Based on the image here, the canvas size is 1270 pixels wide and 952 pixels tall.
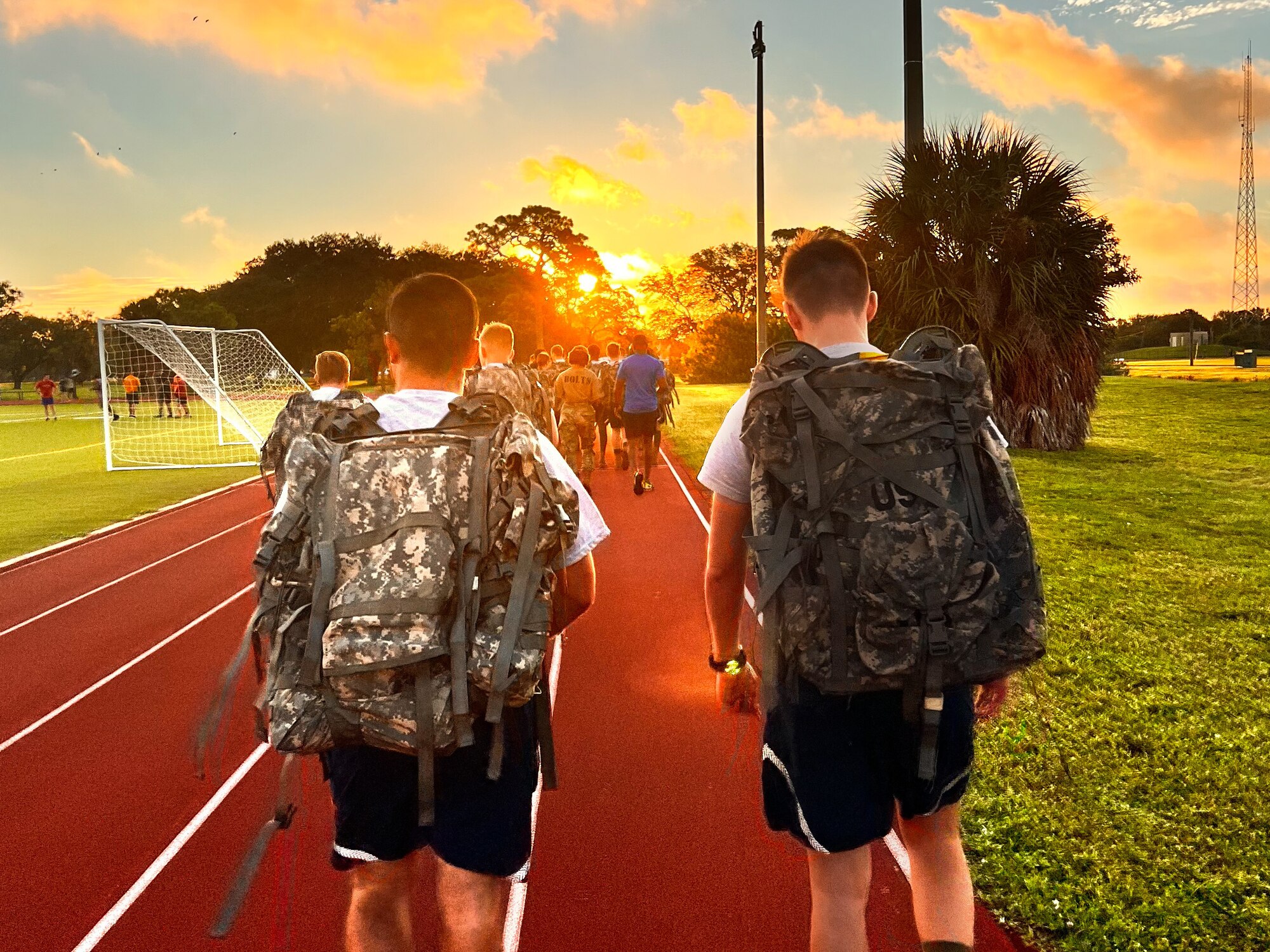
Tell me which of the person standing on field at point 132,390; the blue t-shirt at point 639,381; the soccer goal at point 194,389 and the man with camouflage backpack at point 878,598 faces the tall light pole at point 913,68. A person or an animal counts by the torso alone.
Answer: the man with camouflage backpack

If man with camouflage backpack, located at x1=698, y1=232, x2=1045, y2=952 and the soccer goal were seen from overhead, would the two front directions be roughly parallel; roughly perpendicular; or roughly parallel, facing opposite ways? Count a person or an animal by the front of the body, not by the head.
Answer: roughly perpendicular

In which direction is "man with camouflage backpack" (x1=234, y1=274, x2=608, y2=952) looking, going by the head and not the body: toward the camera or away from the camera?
away from the camera

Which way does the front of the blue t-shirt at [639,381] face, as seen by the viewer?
away from the camera

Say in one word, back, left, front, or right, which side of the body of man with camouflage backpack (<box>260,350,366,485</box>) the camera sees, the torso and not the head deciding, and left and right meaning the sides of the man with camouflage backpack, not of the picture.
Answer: back

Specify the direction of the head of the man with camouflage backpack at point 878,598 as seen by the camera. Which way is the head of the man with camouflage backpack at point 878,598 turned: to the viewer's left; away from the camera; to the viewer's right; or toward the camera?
away from the camera

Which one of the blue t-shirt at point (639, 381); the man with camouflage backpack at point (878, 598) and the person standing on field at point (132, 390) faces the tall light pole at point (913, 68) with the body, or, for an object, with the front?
the man with camouflage backpack

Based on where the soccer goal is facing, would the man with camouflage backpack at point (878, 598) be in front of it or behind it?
behind

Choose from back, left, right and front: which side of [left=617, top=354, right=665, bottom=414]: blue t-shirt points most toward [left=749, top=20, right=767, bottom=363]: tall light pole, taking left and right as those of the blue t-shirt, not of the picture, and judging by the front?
front

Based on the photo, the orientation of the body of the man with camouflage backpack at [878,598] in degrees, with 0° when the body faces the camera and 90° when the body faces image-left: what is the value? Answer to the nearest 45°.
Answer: approximately 180°

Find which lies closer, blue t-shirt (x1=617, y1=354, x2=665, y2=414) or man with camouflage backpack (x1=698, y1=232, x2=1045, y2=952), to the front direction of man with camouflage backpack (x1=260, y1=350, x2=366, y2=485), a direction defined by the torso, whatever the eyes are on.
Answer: the blue t-shirt

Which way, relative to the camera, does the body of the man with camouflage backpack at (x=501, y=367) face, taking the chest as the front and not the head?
away from the camera

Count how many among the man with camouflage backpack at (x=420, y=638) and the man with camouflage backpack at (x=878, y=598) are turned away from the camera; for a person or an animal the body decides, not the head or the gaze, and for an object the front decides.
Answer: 2

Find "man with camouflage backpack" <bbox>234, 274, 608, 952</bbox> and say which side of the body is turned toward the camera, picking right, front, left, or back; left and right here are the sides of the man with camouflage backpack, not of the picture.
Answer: back

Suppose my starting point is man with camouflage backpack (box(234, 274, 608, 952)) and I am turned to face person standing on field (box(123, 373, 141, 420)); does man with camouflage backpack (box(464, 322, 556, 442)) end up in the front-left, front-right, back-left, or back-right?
front-right

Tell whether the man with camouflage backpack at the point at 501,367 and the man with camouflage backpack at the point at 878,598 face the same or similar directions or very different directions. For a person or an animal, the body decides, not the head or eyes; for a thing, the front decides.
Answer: same or similar directions

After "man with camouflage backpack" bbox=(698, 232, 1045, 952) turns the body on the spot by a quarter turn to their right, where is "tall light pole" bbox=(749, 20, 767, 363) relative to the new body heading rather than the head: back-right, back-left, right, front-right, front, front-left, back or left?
left
